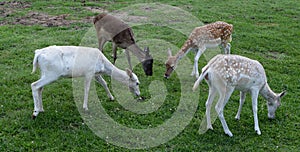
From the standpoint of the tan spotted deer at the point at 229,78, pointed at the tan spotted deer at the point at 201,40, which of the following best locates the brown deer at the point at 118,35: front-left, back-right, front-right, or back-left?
front-left

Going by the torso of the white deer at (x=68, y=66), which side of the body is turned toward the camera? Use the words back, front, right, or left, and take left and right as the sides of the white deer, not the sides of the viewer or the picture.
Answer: right

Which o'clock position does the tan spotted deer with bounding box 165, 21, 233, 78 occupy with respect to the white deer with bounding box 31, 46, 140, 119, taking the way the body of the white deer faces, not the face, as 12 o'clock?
The tan spotted deer is roughly at 11 o'clock from the white deer.

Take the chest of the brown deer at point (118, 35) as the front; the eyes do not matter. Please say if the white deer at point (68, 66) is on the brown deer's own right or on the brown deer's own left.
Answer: on the brown deer's own right

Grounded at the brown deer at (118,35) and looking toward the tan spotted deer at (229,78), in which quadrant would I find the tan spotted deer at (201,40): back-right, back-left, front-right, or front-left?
front-left

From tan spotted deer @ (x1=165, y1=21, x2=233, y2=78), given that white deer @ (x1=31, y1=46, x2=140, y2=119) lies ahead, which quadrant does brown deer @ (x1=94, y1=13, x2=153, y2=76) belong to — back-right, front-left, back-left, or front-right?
front-right

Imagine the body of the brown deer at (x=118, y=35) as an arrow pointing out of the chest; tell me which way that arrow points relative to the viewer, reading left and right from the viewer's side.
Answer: facing the viewer and to the right of the viewer

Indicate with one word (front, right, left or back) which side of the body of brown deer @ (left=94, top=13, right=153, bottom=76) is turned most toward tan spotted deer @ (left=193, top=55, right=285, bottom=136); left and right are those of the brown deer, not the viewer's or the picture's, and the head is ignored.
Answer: front

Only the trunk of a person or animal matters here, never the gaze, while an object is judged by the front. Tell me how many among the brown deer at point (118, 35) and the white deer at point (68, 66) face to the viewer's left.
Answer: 0

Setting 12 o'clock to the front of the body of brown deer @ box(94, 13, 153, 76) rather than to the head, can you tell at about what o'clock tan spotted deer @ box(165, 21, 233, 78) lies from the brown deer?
The tan spotted deer is roughly at 11 o'clock from the brown deer.

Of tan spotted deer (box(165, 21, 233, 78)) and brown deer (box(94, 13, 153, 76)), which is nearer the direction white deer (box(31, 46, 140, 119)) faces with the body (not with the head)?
the tan spotted deer

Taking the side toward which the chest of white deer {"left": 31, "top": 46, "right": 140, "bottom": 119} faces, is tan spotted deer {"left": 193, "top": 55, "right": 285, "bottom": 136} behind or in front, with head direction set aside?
in front
